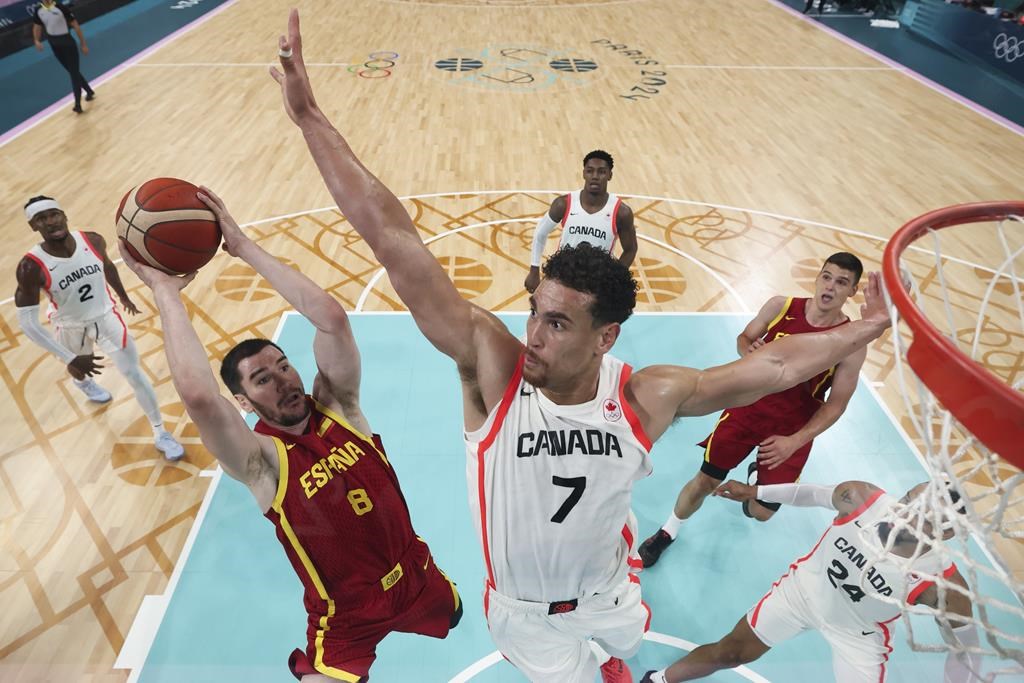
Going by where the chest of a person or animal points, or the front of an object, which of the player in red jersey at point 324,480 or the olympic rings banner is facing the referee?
the olympic rings banner

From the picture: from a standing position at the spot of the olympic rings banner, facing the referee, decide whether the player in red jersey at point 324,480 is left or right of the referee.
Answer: left

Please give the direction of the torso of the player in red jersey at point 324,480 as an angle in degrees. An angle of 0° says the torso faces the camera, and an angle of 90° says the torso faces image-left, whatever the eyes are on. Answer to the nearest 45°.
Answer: approximately 315°

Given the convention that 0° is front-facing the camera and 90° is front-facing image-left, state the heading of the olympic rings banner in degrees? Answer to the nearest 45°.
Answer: approximately 45°

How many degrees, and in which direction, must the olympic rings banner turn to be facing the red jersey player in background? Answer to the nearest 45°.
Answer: approximately 45° to its left

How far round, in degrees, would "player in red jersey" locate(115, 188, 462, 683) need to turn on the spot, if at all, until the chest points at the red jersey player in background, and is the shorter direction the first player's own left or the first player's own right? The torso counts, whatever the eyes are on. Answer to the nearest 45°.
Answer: approximately 45° to the first player's own left

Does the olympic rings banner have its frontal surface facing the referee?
yes

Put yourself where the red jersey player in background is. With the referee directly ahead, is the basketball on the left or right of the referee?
left

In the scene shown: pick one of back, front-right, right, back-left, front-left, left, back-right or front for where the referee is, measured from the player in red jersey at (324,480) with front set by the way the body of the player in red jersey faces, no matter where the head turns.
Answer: back-left

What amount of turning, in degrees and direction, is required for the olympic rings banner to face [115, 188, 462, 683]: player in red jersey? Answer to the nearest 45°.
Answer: approximately 45° to its left

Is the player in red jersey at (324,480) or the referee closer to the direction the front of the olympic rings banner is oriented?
the referee
